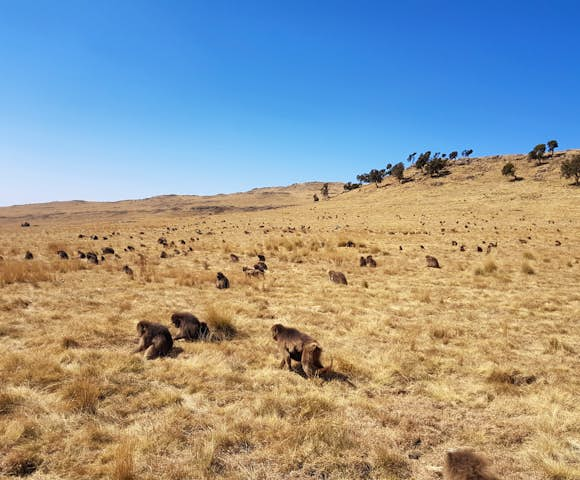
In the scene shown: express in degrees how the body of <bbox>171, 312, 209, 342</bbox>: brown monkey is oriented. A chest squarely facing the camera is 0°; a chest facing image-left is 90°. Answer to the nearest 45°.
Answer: approximately 90°

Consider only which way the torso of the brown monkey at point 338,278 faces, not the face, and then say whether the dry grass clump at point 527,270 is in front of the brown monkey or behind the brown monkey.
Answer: behind

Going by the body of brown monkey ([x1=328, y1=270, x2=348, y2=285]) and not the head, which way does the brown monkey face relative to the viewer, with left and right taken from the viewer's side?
facing to the left of the viewer

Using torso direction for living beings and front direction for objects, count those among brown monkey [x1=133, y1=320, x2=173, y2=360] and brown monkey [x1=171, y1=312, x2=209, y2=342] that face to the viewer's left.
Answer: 2

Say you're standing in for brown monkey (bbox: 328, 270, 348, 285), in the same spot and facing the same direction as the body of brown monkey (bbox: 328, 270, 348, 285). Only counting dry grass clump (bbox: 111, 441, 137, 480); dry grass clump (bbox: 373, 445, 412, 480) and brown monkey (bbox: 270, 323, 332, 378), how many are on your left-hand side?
3

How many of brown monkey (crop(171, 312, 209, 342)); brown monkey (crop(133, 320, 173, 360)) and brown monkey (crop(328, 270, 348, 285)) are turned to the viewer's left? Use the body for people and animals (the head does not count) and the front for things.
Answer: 3

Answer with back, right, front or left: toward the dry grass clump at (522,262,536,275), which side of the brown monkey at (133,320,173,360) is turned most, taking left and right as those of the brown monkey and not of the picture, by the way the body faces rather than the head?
back

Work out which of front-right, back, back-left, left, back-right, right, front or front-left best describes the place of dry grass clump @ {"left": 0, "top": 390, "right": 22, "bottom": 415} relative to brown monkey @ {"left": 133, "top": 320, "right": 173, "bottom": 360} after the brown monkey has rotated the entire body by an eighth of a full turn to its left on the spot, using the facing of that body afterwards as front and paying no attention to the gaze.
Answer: front

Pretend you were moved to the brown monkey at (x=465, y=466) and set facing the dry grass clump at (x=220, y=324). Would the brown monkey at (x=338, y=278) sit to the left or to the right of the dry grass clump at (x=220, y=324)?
right

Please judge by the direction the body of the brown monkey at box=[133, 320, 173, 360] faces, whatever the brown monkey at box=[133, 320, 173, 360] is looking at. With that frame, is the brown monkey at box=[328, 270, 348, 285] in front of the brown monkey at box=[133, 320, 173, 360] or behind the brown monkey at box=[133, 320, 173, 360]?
behind

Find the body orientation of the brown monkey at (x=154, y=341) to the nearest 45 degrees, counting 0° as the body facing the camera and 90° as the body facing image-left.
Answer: approximately 90°

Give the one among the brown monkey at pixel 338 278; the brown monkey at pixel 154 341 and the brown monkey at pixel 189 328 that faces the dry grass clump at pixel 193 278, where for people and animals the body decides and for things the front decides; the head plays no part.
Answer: the brown monkey at pixel 338 278

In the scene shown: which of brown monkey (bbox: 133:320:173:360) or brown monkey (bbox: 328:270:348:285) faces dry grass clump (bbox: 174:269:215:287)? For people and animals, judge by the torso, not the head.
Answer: brown monkey (bbox: 328:270:348:285)
